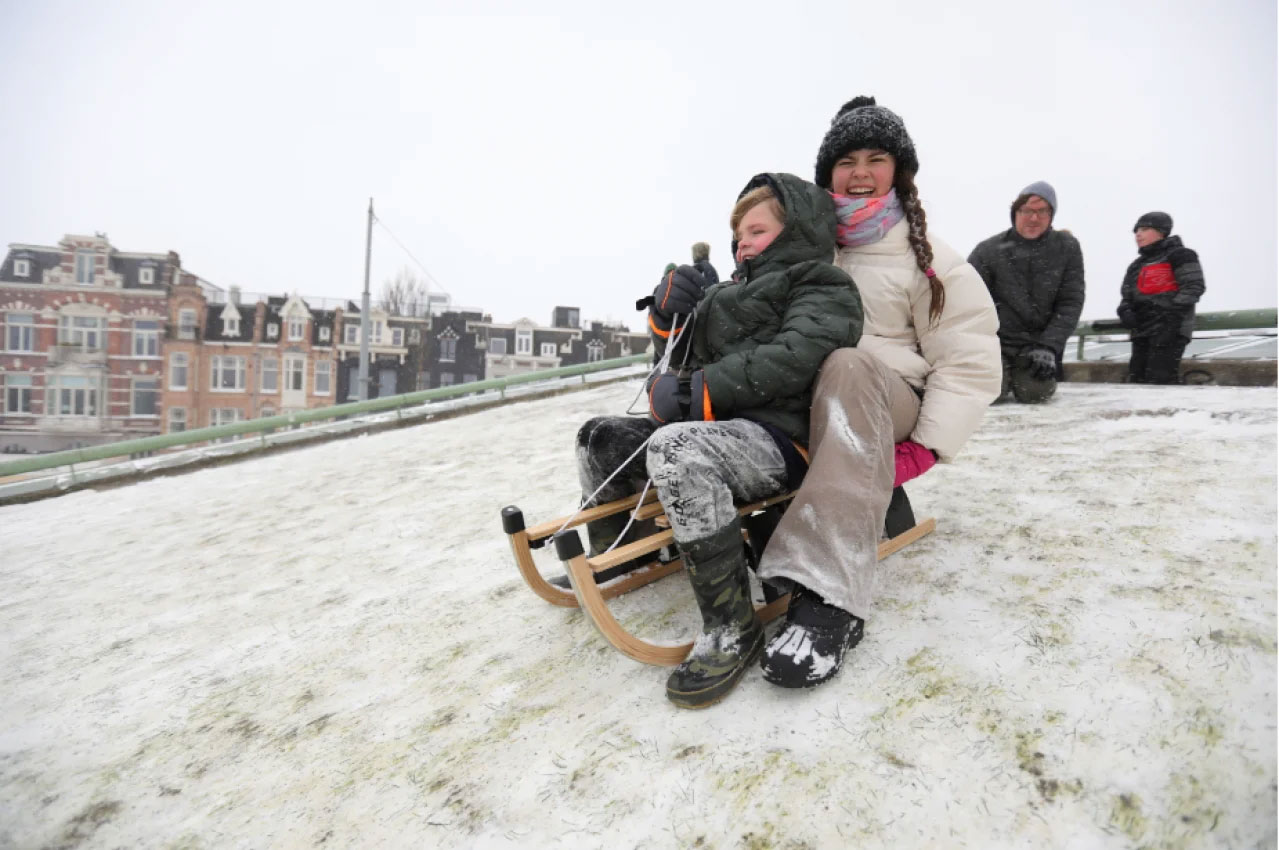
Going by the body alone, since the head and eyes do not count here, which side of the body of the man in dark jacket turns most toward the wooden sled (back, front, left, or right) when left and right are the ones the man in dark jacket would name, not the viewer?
front

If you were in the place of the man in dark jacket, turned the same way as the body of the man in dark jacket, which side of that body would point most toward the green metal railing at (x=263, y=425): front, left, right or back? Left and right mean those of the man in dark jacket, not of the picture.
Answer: right

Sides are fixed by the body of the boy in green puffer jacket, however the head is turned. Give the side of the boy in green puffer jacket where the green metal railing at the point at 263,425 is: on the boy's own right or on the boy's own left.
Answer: on the boy's own right

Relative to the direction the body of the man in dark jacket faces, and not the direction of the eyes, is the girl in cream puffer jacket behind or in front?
in front
